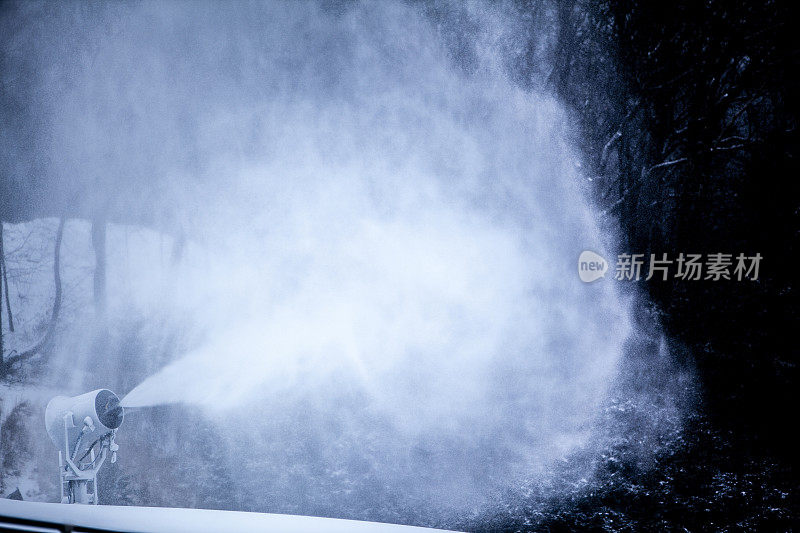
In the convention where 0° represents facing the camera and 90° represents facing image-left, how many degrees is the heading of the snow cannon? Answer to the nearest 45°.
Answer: approximately 315°
